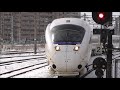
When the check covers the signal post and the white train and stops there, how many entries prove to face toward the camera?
2

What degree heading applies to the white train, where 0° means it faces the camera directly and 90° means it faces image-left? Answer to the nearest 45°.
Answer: approximately 0°

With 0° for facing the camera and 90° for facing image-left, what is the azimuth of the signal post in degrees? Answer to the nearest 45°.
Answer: approximately 0°

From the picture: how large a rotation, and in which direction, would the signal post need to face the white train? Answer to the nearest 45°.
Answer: approximately 135° to its right
